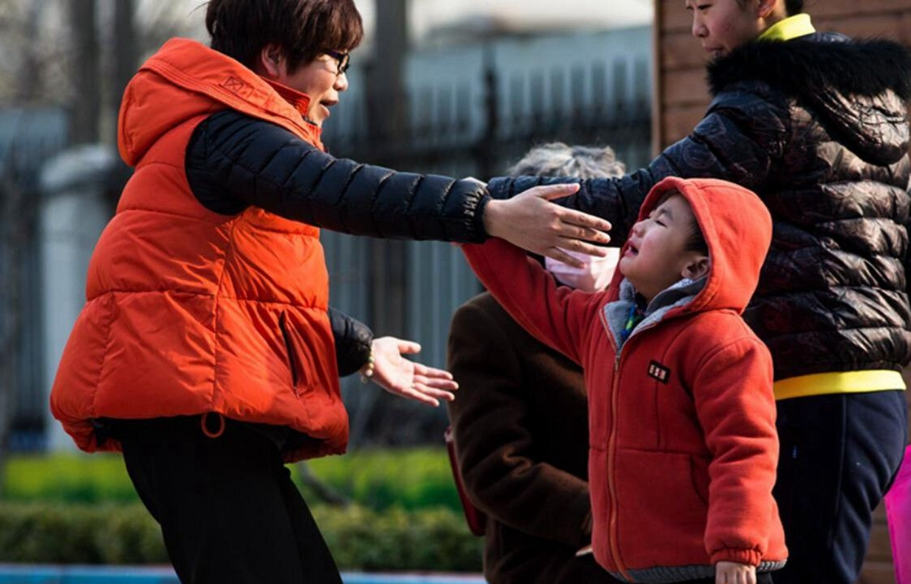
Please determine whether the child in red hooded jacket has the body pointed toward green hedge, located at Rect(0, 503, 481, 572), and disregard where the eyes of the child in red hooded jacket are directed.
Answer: no

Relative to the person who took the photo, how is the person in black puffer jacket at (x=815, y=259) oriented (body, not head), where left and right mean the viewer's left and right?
facing away from the viewer and to the left of the viewer

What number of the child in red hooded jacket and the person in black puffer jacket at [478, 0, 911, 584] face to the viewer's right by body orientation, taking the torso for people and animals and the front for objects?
0

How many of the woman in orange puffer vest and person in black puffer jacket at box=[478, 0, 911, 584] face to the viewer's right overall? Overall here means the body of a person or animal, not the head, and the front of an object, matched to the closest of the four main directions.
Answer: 1

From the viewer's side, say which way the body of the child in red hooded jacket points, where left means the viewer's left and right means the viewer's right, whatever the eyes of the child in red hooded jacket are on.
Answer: facing the viewer and to the left of the viewer

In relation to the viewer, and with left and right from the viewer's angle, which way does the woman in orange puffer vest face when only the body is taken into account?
facing to the right of the viewer

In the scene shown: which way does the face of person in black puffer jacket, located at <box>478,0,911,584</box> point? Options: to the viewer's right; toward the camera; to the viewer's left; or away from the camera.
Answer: to the viewer's left

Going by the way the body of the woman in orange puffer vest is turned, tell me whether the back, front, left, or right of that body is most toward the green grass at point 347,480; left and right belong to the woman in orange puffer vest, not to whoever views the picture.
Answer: left

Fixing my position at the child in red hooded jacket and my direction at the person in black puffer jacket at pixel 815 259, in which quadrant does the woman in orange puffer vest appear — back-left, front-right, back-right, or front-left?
back-left

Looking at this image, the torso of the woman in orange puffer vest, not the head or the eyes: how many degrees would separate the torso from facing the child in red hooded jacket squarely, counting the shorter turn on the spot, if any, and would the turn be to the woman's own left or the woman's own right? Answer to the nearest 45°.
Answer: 0° — they already face them

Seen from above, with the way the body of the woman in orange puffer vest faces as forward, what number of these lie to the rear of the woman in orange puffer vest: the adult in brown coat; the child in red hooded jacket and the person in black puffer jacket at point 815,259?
0

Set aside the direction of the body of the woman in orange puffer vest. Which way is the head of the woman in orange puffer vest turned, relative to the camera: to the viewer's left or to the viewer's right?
to the viewer's right

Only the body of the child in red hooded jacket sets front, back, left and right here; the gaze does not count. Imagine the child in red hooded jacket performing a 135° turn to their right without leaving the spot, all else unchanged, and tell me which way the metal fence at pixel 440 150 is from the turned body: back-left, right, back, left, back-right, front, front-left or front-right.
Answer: front

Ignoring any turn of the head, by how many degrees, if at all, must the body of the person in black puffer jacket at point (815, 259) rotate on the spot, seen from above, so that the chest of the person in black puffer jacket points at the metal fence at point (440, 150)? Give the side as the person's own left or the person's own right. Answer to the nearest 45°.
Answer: approximately 45° to the person's own right

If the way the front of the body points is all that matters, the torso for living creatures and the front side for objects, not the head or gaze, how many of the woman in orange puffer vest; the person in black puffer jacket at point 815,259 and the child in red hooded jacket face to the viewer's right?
1

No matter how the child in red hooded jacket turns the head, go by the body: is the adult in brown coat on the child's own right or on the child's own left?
on the child's own right

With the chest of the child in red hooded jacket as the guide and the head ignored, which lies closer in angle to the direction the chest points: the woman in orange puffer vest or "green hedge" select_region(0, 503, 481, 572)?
the woman in orange puffer vest
